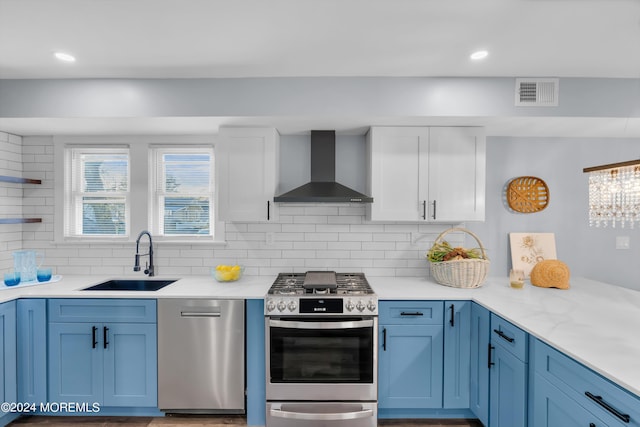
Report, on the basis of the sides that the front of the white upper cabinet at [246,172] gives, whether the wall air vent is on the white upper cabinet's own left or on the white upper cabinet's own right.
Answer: on the white upper cabinet's own left

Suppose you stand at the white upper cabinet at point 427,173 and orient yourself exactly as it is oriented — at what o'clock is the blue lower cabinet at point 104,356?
The blue lower cabinet is roughly at 2 o'clock from the white upper cabinet.

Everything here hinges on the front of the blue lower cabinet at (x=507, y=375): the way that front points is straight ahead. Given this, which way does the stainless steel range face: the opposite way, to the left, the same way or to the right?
to the left

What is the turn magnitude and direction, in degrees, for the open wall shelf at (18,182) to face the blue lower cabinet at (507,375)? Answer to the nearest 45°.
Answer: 0° — it already faces it

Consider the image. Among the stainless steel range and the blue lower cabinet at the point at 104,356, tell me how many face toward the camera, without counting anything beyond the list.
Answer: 2

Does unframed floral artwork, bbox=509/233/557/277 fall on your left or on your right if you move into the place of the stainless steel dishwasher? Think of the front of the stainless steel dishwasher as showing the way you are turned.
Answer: on your left

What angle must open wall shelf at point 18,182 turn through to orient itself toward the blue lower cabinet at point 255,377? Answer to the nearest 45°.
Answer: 0° — it already faces it
